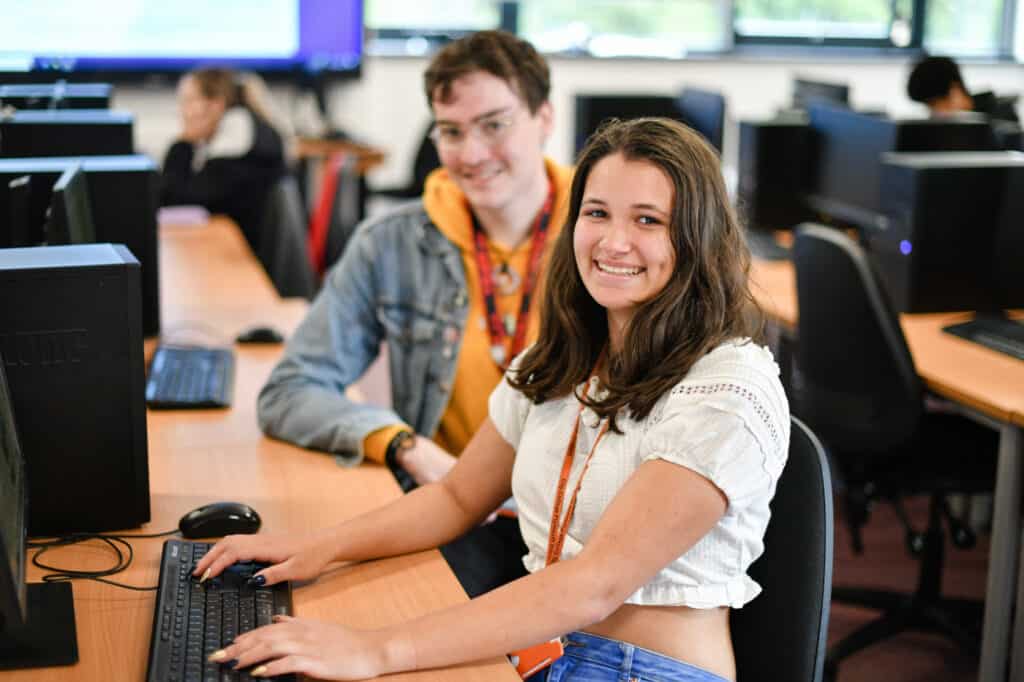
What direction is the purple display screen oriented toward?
toward the camera

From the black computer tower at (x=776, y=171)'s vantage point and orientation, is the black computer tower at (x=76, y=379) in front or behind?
in front

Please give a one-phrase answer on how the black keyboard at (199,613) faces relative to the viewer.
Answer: facing to the right of the viewer

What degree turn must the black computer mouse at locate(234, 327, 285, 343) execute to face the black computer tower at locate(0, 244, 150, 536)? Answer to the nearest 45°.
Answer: approximately 90° to its left

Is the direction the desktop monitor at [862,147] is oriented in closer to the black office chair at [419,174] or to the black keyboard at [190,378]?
the black keyboard

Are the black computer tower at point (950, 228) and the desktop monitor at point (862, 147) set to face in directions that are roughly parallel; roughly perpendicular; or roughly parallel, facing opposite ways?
roughly parallel

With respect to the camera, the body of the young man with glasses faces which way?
toward the camera

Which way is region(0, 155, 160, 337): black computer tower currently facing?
to the viewer's right

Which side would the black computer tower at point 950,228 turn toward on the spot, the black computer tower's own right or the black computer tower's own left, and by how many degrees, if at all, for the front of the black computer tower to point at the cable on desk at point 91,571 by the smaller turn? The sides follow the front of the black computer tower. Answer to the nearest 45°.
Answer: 0° — it already faces it

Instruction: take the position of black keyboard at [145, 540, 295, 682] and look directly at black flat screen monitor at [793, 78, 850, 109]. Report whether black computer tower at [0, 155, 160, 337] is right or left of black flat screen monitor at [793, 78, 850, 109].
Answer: left

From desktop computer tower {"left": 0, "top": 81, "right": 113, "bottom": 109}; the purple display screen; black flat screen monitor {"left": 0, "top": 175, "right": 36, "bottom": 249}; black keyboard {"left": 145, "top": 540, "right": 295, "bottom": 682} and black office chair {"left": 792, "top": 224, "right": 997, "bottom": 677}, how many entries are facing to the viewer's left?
0

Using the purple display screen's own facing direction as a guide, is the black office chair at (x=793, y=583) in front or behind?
in front

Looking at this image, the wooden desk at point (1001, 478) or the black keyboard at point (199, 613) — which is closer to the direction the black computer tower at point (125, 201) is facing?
the wooden desk
